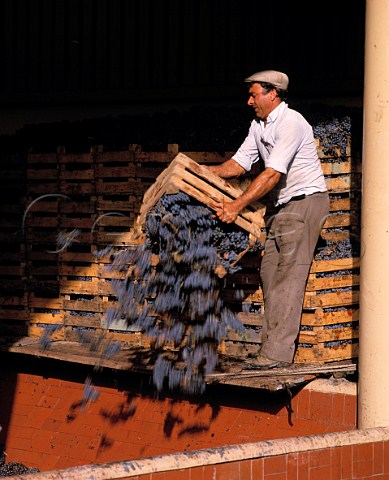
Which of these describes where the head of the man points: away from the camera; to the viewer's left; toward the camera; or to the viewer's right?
to the viewer's left

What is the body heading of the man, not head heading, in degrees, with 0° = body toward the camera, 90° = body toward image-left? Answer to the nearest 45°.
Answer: approximately 90°
